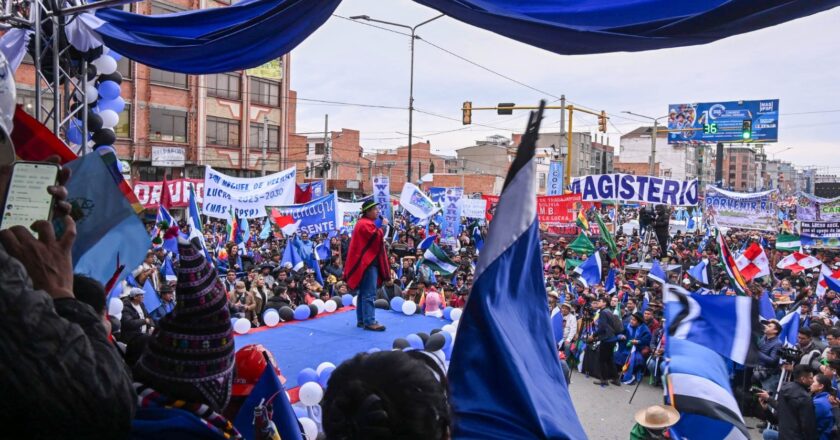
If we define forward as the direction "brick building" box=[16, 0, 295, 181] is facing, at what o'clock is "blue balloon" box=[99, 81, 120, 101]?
The blue balloon is roughly at 12 o'clock from the brick building.

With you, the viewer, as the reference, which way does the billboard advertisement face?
facing the viewer

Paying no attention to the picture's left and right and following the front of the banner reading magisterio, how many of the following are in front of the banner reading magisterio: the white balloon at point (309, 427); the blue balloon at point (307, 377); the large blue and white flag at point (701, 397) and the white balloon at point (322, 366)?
4

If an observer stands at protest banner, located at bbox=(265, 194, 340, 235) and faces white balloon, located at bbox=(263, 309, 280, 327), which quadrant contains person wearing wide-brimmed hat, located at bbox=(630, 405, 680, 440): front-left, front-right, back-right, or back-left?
front-left

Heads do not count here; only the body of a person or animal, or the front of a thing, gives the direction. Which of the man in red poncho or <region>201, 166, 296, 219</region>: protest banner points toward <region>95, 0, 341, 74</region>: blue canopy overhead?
the protest banner

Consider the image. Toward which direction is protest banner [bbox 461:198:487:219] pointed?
toward the camera

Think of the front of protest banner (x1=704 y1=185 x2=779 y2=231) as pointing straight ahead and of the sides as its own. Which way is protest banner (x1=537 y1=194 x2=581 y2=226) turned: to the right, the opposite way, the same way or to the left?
the same way

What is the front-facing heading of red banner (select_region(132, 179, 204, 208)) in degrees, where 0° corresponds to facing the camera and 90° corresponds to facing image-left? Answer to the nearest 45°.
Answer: approximately 0°

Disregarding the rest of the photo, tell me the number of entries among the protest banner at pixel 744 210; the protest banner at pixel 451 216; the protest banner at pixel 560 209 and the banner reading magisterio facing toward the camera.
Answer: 4

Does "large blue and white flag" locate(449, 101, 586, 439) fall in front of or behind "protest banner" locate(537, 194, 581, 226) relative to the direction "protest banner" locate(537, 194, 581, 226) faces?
in front

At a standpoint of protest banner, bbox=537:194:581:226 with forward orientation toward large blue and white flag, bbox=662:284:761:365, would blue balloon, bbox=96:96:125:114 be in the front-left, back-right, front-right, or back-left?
front-right

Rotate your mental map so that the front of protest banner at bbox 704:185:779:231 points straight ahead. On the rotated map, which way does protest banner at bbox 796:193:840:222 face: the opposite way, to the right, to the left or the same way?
the same way

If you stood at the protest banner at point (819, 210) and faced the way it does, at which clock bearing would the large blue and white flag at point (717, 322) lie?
The large blue and white flag is roughly at 12 o'clock from the protest banner.

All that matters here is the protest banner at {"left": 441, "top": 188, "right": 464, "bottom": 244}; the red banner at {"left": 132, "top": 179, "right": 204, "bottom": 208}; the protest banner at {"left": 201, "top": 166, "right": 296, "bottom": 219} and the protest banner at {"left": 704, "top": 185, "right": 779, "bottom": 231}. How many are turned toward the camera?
4
